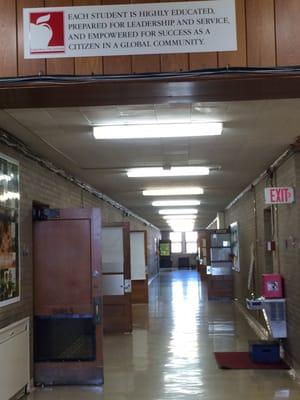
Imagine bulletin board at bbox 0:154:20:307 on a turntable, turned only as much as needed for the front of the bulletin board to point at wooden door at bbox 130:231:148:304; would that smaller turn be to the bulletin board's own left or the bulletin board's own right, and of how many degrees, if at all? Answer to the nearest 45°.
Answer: approximately 90° to the bulletin board's own left

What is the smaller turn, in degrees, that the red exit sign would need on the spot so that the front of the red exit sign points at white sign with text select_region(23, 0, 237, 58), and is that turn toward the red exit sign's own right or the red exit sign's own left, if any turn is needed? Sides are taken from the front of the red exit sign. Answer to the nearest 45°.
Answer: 0° — it already faces it

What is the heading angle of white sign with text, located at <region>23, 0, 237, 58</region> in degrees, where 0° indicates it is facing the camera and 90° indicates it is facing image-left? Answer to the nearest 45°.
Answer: approximately 0°

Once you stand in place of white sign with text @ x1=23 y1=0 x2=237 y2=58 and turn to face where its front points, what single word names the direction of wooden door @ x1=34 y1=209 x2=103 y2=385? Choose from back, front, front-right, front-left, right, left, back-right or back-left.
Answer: back

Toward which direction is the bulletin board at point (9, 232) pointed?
to the viewer's right

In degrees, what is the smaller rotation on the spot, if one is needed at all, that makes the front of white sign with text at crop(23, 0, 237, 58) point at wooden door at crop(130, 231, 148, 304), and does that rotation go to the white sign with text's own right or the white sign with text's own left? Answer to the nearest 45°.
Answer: approximately 180°

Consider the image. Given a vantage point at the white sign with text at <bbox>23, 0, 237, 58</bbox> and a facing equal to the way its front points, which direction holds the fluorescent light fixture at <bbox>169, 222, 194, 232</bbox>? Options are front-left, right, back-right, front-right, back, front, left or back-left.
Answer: back

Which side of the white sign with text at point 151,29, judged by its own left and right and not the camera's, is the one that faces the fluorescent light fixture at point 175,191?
back

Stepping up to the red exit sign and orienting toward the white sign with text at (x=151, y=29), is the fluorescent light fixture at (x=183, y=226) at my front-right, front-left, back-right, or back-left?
back-right
